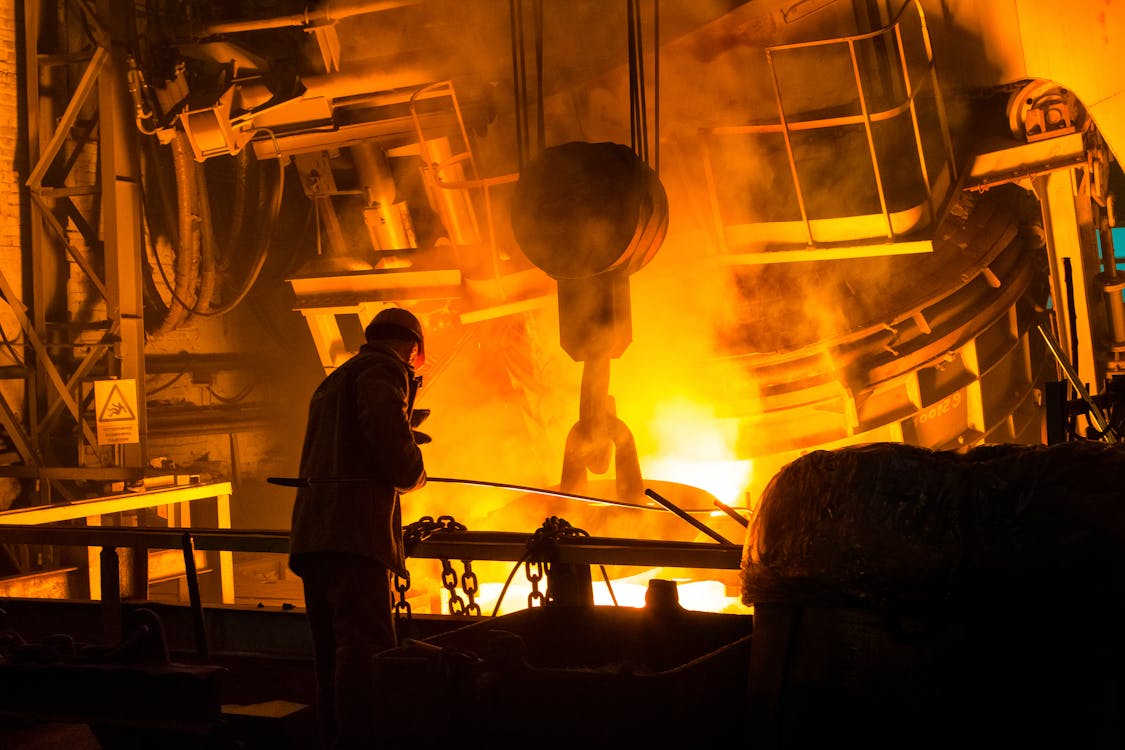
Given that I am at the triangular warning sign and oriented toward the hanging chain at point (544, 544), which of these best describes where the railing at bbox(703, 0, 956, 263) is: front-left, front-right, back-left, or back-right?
front-left

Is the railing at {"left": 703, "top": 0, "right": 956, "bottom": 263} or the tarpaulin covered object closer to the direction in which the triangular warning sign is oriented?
the tarpaulin covered object

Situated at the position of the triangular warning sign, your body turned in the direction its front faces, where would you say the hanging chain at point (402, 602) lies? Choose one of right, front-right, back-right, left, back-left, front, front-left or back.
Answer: front

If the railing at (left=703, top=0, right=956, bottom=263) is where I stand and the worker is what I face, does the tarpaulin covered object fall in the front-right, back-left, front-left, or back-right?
front-left

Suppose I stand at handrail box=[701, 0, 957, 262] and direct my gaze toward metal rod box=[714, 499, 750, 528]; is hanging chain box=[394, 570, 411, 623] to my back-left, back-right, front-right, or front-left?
front-right

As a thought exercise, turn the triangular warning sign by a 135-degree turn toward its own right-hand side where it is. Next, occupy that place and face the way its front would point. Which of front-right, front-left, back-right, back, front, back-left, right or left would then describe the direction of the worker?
back-left

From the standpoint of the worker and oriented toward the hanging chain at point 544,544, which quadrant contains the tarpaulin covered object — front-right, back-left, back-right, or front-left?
front-right

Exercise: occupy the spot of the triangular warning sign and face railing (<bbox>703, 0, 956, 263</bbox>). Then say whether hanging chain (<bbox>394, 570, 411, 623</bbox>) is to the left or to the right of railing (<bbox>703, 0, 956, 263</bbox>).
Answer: right

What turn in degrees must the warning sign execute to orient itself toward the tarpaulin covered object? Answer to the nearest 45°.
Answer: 0° — it already faces it

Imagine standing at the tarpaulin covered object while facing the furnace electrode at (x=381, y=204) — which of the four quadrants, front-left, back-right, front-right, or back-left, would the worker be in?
front-left

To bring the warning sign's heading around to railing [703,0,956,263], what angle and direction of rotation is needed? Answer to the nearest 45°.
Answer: approximately 45° to its left

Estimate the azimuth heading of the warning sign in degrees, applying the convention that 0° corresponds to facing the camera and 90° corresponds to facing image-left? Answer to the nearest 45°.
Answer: approximately 0°
